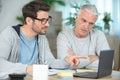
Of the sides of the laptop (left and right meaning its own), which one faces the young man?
front

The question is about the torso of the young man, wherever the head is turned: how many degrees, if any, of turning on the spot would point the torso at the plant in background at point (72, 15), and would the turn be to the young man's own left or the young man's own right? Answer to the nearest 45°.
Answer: approximately 135° to the young man's own left

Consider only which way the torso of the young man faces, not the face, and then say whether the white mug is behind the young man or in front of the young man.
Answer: in front

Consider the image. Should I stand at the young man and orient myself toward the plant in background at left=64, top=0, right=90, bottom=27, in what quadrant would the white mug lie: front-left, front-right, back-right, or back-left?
back-right

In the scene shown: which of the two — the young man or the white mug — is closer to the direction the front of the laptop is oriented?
the young man

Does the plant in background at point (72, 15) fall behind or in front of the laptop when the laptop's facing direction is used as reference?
in front

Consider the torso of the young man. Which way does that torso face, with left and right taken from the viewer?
facing the viewer and to the right of the viewer

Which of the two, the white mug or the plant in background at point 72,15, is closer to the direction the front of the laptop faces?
the plant in background

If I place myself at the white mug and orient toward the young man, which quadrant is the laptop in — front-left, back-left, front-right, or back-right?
front-right

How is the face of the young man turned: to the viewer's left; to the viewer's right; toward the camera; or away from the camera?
to the viewer's right

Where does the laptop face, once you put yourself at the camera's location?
facing away from the viewer and to the left of the viewer

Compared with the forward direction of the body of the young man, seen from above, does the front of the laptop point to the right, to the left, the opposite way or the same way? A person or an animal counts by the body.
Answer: the opposite way

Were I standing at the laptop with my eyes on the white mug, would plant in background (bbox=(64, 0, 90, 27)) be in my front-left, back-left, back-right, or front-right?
back-right

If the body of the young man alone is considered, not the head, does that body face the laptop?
yes
